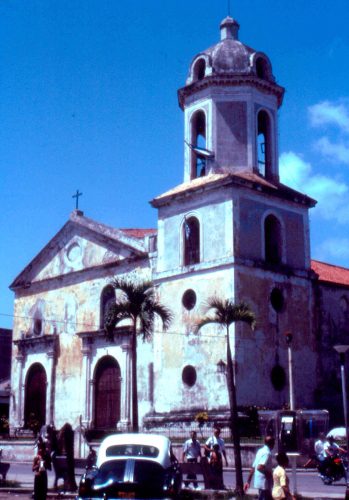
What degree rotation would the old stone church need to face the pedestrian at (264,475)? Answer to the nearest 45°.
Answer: approximately 45° to its left

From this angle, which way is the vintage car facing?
away from the camera

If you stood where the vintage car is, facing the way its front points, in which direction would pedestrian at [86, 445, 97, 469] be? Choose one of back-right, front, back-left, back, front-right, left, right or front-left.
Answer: front

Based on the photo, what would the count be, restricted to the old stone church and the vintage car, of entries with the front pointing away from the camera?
1

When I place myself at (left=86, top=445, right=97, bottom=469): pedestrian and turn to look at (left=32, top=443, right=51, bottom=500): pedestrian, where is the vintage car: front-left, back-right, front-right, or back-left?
front-left

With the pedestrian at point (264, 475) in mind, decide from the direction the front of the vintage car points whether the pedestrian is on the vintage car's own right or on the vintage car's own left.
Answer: on the vintage car's own right

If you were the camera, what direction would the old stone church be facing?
facing the viewer and to the left of the viewer

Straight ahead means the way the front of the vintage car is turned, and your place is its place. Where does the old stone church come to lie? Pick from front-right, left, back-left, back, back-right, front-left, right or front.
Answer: front

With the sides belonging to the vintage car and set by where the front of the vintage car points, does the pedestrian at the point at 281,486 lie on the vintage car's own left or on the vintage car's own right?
on the vintage car's own right

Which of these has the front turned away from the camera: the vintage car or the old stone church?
the vintage car

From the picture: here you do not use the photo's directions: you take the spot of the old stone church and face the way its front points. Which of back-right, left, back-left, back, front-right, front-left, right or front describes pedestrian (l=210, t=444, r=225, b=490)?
front-left

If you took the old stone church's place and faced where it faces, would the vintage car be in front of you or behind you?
in front

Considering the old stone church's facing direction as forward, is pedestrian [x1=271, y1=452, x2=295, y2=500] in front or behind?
in front
